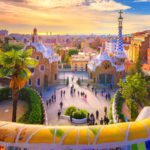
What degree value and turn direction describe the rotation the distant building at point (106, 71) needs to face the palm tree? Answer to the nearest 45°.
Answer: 0° — it already faces it

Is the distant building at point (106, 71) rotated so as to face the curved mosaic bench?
yes

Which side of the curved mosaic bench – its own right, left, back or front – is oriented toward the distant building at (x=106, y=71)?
back

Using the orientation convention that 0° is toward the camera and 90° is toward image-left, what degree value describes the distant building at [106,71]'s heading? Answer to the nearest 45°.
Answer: approximately 0°

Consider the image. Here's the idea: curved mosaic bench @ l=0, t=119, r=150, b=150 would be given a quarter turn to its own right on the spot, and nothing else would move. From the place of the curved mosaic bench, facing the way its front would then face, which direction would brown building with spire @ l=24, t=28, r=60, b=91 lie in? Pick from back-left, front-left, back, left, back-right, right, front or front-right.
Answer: right

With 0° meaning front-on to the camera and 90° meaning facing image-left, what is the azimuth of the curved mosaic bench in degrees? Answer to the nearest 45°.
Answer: approximately 0°

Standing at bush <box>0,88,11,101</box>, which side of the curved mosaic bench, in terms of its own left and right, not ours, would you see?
back

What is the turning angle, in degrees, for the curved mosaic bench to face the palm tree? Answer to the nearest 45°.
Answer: approximately 180°
